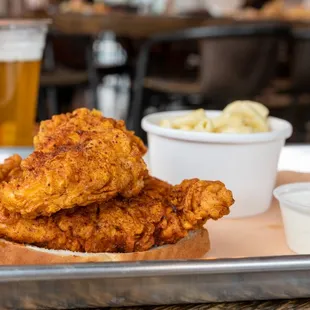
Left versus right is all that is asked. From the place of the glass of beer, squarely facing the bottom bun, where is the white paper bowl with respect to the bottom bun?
left
